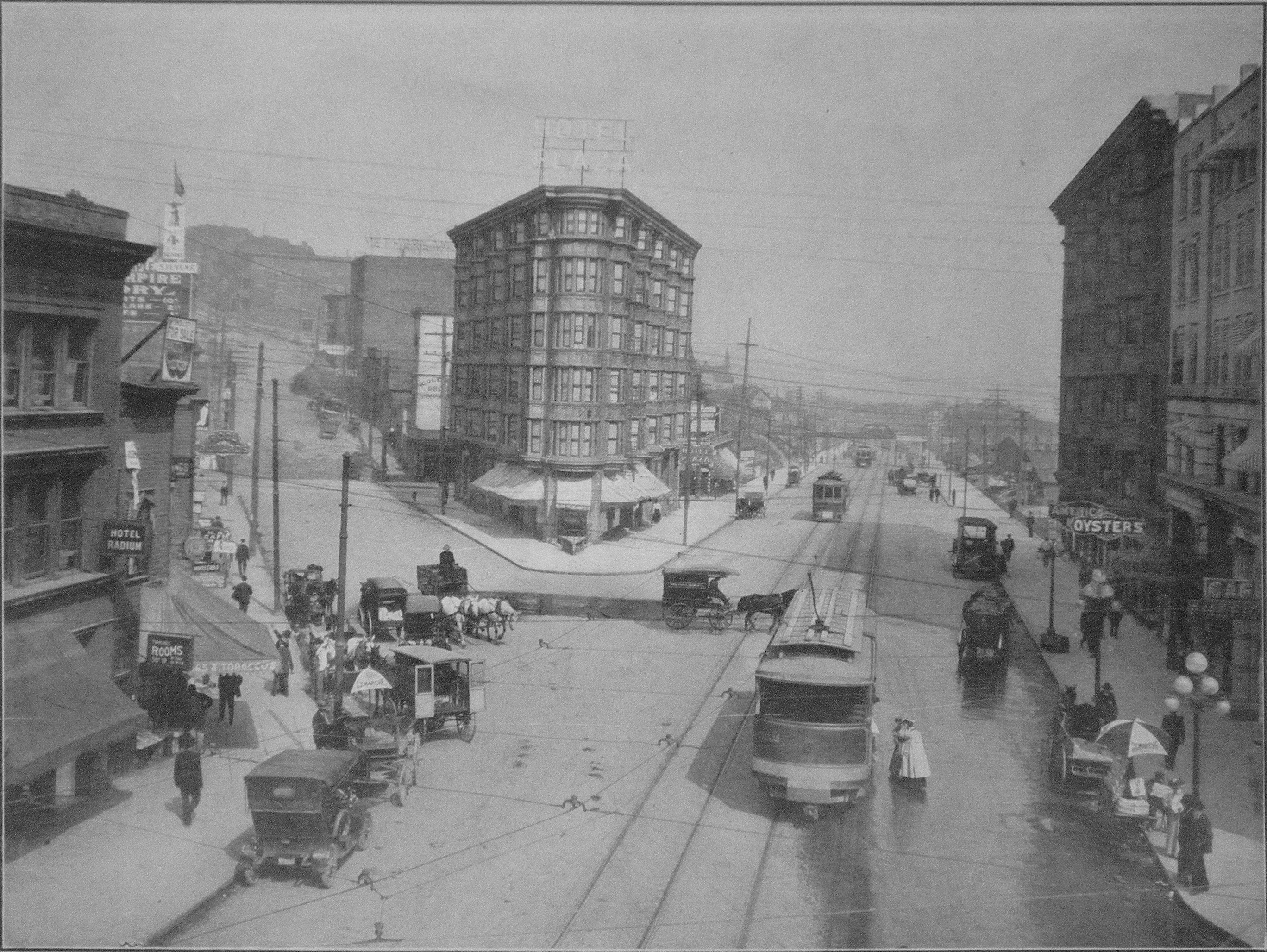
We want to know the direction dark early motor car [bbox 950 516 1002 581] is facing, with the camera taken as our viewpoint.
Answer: facing away from the viewer

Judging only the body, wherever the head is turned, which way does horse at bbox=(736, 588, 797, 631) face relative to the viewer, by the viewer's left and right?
facing to the right of the viewer

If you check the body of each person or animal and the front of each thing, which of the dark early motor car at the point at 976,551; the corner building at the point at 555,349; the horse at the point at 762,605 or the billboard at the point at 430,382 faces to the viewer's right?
the horse

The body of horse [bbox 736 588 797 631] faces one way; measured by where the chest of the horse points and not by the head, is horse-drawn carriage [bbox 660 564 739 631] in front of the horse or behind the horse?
behind

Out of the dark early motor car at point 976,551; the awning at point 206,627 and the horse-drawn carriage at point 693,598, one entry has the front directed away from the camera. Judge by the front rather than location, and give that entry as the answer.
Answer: the dark early motor car at point 976,551

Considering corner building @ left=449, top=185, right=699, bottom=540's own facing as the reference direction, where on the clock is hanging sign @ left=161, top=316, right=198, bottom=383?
The hanging sign is roughly at 1 o'clock from the corner building.

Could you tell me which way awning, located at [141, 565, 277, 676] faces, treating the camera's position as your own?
facing to the right of the viewer

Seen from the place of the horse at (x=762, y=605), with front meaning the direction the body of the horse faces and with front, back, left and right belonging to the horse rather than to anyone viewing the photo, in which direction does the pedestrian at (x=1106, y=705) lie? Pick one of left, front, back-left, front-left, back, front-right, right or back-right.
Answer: front-right

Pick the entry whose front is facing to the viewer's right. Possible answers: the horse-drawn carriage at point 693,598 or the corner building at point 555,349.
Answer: the horse-drawn carriage

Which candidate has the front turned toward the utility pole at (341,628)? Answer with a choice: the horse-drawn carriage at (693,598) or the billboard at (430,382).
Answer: the billboard

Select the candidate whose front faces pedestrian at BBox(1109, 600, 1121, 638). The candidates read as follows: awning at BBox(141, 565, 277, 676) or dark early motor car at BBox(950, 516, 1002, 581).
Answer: the awning

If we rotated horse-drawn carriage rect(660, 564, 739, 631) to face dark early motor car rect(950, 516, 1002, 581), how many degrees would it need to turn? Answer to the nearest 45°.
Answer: approximately 45° to its left

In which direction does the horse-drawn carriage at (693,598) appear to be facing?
to the viewer's right

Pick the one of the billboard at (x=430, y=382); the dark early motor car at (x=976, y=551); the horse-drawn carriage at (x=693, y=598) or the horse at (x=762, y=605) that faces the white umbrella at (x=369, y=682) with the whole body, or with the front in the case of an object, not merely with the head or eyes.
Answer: the billboard

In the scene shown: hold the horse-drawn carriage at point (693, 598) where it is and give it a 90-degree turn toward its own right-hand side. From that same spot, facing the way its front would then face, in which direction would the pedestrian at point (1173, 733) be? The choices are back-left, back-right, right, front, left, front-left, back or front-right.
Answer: front-left

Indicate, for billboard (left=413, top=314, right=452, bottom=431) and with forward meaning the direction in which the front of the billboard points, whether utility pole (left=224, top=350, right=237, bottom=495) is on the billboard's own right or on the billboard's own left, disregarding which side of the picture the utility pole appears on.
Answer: on the billboard's own right

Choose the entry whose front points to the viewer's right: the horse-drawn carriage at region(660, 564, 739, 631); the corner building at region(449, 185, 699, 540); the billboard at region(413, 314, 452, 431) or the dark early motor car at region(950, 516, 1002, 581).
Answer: the horse-drawn carriage at region(660, 564, 739, 631)

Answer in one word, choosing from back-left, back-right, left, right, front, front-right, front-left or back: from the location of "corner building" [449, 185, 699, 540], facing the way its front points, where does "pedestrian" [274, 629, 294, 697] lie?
front-right

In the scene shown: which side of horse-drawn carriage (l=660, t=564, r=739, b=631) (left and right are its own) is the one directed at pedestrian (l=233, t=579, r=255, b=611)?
back
